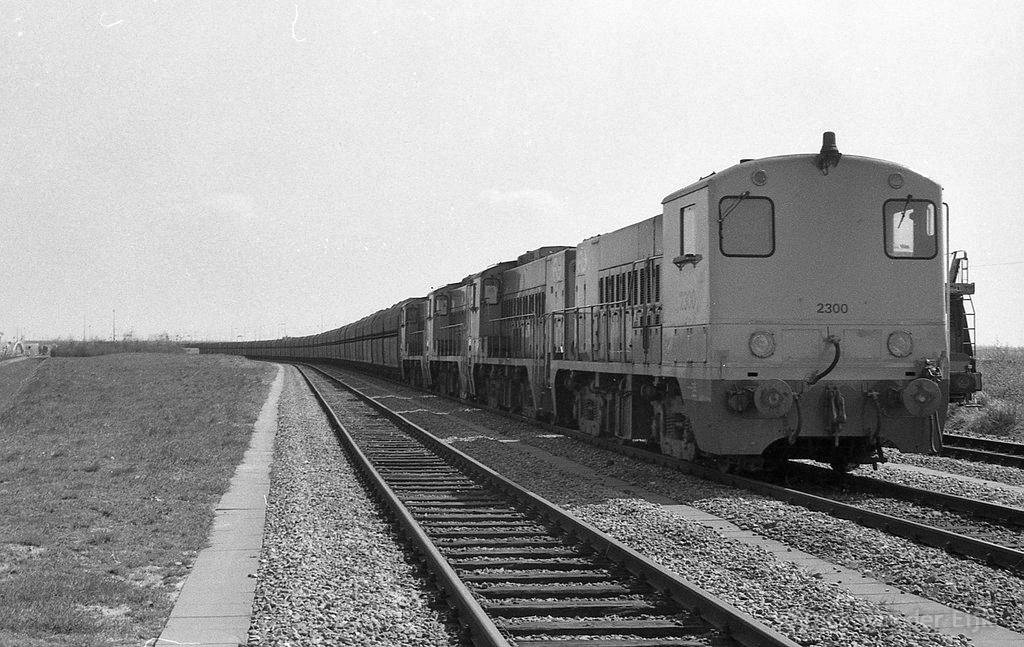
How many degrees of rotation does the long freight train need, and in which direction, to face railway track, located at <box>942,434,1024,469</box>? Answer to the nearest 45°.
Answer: approximately 90° to its left

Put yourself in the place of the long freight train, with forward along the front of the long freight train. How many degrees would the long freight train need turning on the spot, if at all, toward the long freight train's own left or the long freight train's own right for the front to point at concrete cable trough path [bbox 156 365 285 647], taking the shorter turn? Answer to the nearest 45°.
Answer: approximately 90° to the long freight train's own right

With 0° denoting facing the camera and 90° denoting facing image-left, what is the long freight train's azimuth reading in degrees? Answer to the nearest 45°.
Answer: approximately 315°
